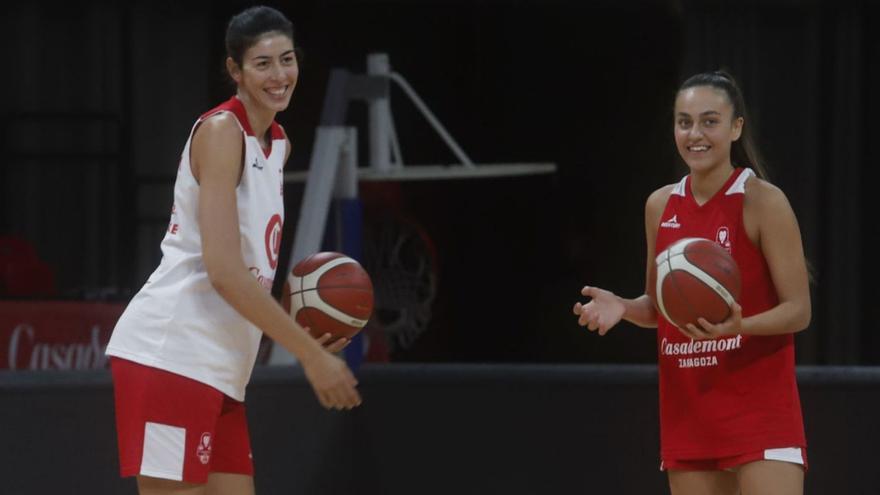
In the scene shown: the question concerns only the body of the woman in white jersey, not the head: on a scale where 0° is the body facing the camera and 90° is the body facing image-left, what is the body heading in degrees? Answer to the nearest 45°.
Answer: approximately 315°

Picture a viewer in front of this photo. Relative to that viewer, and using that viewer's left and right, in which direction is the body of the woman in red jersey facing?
facing the viewer and to the left of the viewer

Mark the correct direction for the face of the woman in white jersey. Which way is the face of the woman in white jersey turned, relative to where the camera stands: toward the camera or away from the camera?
toward the camera

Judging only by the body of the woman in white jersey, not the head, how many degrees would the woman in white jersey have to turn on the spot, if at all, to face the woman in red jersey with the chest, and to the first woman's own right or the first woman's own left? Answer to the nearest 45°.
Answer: approximately 45° to the first woman's own left

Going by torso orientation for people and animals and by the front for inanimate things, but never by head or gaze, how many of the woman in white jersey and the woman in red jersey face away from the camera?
0

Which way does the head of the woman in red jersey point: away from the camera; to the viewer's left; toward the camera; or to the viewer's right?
toward the camera
